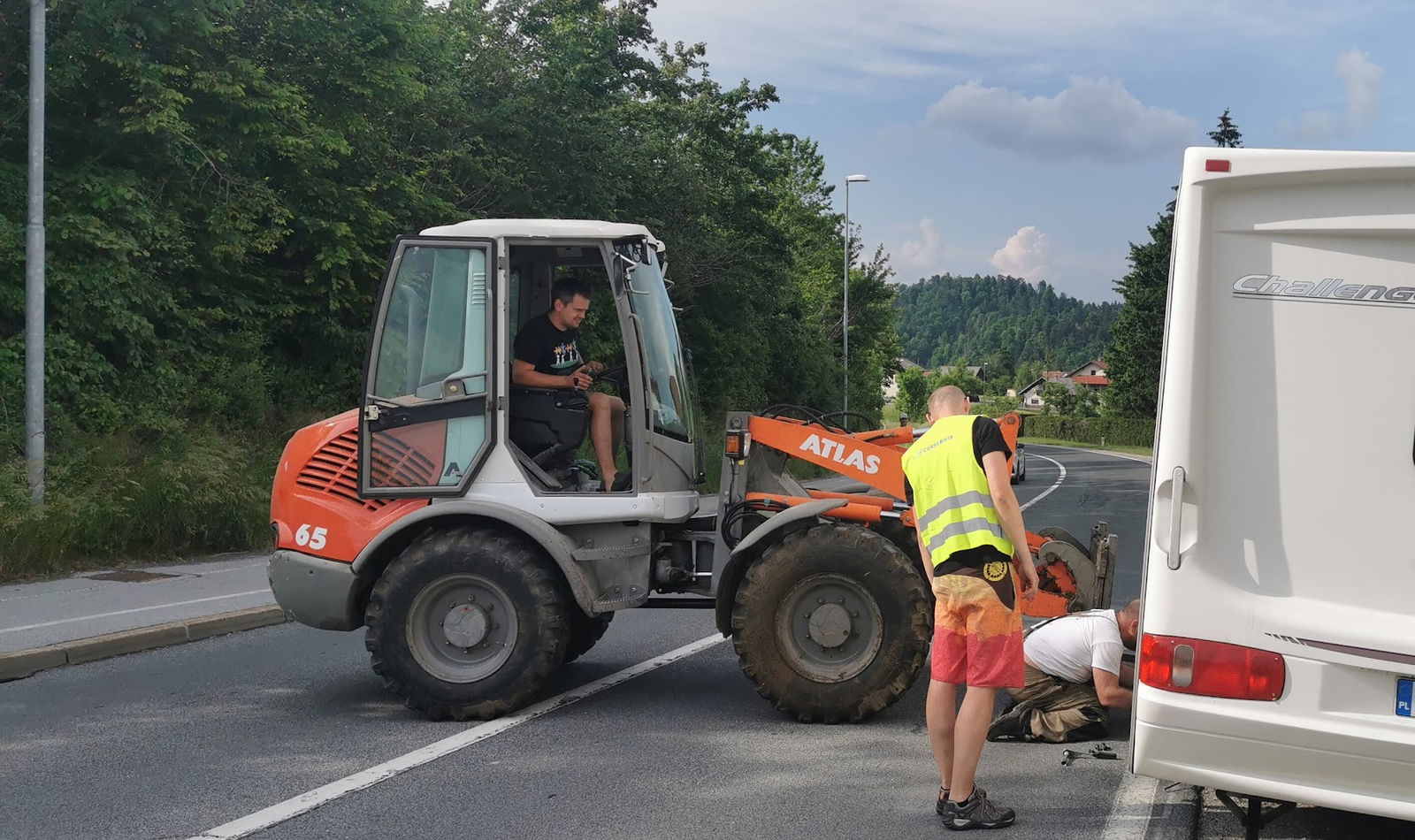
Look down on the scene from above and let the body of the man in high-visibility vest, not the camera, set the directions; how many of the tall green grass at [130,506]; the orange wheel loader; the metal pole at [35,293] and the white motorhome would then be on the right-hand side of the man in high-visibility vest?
1

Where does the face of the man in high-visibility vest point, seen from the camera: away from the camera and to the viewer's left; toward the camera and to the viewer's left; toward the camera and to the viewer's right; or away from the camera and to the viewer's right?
away from the camera and to the viewer's right

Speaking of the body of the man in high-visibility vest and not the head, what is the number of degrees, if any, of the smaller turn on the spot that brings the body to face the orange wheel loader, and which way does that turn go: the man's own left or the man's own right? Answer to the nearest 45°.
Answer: approximately 90° to the man's own left

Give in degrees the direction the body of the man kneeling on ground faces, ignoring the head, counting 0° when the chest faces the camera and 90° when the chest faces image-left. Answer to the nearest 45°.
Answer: approximately 270°

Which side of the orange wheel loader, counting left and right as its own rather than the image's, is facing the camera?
right

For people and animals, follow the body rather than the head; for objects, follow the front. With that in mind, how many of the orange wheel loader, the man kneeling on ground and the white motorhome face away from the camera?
1

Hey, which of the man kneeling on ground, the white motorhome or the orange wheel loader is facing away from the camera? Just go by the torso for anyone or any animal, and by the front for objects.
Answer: the white motorhome

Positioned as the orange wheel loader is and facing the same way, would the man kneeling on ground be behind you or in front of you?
in front

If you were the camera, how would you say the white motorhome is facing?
facing away from the viewer

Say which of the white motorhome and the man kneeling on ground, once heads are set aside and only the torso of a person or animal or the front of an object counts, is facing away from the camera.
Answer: the white motorhome

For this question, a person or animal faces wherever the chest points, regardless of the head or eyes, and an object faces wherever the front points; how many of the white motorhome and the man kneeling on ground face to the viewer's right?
1

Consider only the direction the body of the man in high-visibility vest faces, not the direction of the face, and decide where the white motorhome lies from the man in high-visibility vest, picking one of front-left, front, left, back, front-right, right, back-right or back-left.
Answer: right

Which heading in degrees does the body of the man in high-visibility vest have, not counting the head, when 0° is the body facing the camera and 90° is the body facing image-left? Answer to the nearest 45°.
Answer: approximately 225°
